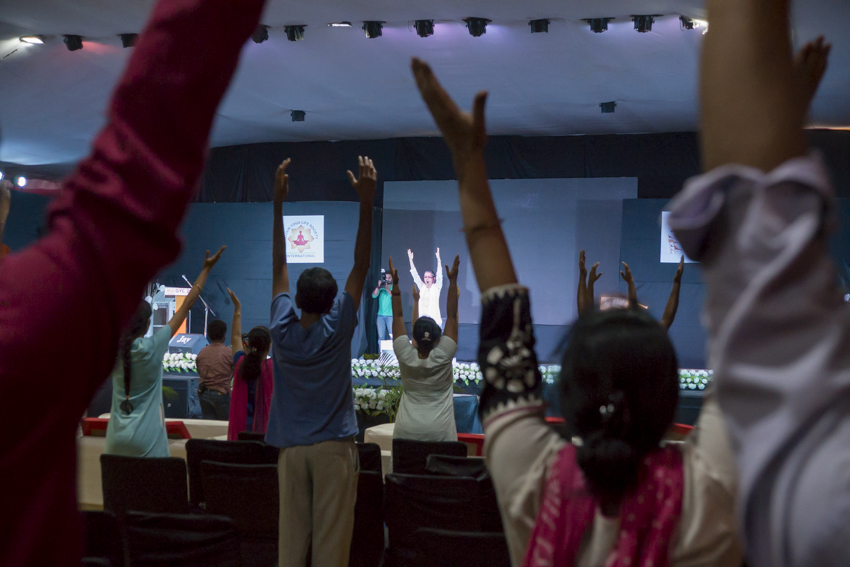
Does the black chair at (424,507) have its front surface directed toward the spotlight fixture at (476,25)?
yes

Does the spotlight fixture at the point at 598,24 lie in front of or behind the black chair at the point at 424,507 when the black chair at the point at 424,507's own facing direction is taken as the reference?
in front

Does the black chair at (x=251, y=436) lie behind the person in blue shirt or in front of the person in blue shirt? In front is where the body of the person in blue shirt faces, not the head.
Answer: in front

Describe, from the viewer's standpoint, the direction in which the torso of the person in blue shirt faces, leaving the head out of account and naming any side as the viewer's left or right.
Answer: facing away from the viewer

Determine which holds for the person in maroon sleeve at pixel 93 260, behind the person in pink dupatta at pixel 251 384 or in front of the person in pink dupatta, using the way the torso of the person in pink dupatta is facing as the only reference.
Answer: behind

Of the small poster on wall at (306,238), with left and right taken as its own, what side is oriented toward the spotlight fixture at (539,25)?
front

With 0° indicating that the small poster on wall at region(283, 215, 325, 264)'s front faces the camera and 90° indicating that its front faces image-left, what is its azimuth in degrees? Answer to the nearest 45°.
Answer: approximately 0°

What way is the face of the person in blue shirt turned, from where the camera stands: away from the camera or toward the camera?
away from the camera

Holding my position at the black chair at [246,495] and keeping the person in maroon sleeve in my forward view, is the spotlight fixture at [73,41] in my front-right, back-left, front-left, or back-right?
back-right

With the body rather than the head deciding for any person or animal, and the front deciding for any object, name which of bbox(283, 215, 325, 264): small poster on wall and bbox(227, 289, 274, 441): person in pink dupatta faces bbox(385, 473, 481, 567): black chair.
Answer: the small poster on wall

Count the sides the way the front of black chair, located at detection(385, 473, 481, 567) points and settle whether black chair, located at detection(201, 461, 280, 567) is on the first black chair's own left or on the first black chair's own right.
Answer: on the first black chair's own left

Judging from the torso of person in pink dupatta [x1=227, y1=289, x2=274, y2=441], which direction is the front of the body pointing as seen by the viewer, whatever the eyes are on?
away from the camera
